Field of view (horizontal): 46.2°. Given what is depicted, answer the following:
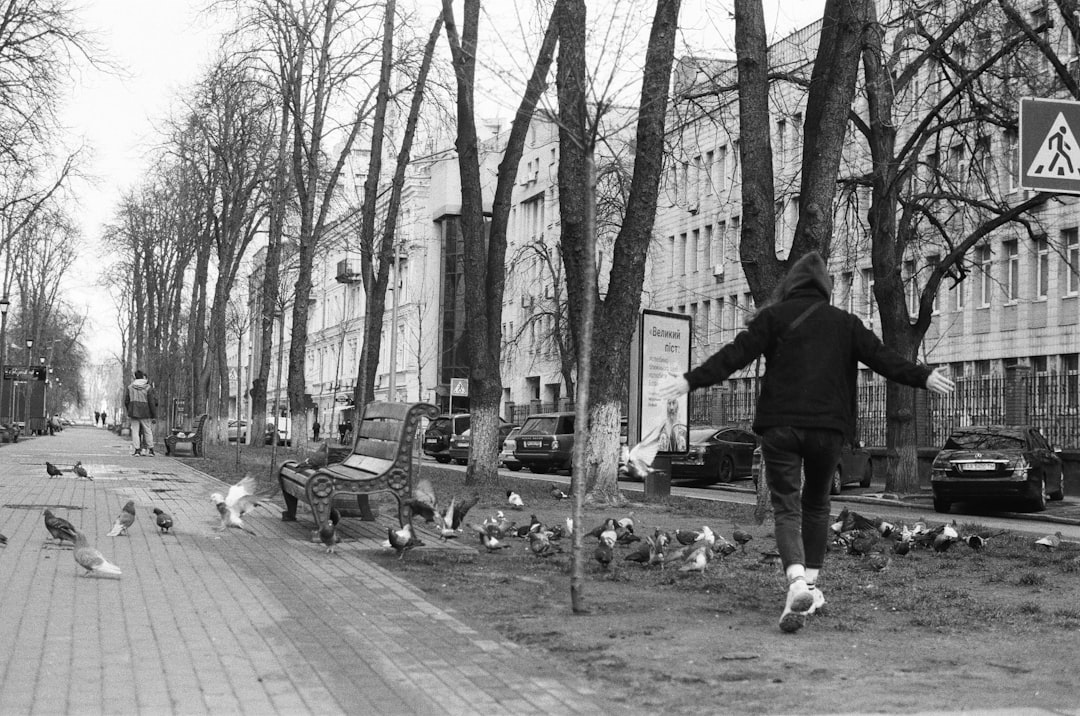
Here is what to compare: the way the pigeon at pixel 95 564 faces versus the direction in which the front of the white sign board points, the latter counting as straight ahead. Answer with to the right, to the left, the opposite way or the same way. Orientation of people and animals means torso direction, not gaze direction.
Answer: to the right

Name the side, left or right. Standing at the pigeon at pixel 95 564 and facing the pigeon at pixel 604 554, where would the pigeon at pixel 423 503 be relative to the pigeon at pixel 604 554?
left

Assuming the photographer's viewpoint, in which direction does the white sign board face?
facing the viewer and to the right of the viewer

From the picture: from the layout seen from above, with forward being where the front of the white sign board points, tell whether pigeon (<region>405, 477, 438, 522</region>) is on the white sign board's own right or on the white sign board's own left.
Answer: on the white sign board's own right

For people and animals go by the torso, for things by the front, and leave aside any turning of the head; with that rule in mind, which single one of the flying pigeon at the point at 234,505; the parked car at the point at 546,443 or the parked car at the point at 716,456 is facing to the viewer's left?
the flying pigeon

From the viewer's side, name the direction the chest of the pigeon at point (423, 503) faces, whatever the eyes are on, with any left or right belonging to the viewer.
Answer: facing to the left of the viewer

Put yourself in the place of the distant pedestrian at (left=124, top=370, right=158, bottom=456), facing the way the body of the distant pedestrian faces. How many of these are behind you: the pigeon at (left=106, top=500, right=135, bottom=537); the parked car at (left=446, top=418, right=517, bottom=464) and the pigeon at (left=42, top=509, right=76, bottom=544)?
2

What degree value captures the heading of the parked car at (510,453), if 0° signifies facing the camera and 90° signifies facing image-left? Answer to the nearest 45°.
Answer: approximately 225°

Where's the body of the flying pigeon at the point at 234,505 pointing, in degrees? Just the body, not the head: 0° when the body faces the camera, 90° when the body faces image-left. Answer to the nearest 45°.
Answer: approximately 90°

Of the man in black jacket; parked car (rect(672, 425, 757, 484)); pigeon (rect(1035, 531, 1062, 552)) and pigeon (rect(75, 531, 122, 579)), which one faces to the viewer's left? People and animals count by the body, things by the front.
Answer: pigeon (rect(75, 531, 122, 579))
